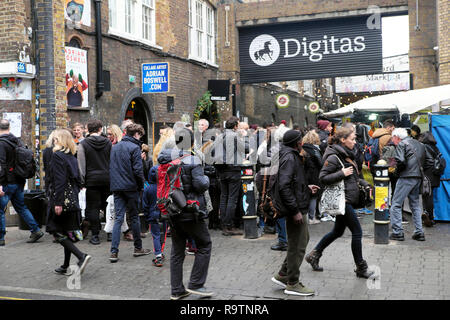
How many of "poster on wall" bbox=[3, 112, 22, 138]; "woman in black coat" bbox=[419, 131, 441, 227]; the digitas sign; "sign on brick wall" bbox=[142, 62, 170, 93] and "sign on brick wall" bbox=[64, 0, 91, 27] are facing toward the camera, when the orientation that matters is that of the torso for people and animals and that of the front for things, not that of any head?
4

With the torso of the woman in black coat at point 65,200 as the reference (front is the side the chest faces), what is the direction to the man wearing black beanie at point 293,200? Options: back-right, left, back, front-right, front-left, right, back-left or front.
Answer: back

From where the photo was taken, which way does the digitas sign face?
toward the camera

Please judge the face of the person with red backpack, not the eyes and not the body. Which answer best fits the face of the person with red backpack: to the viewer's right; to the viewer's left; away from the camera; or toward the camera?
away from the camera

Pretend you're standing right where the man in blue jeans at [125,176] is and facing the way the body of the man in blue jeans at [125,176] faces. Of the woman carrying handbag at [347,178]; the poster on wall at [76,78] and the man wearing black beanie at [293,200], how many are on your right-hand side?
2

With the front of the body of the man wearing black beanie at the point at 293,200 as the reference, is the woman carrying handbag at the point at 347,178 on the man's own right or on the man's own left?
on the man's own left

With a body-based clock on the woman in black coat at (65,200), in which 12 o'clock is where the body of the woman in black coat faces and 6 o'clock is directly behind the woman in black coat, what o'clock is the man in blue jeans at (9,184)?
The man in blue jeans is roughly at 1 o'clock from the woman in black coat.

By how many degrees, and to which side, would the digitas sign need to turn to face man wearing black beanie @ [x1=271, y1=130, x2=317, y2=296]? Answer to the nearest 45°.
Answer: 0° — it already faces them

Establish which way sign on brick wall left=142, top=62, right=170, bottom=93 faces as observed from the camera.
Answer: facing the viewer
